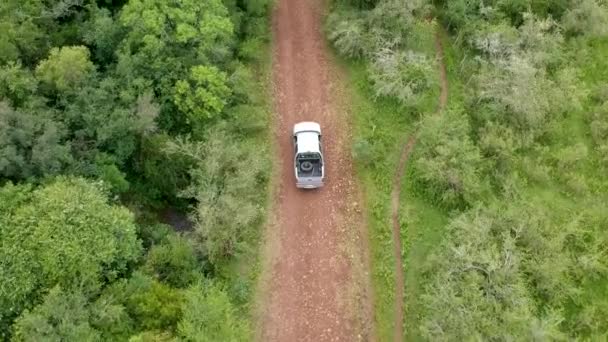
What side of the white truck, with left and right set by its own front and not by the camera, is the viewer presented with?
back

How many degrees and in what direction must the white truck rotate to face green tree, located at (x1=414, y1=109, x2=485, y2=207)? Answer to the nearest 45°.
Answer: approximately 90° to its right

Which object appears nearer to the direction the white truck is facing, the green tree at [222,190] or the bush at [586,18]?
the bush

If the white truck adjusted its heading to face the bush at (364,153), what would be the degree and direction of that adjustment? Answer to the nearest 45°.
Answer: approximately 90° to its right

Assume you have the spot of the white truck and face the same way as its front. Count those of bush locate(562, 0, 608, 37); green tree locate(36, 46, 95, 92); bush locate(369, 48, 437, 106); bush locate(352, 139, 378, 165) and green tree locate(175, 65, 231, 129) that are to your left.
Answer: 2

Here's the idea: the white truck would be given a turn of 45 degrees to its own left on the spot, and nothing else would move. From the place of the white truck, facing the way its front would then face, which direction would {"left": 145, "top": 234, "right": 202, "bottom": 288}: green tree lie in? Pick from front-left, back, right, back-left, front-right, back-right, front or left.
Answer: left

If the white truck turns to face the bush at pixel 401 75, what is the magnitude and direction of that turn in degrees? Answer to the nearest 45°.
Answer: approximately 45° to its right

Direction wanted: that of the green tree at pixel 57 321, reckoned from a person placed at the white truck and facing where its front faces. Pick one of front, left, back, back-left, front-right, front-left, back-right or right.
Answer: back-left

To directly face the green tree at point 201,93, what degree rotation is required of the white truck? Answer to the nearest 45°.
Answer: approximately 90° to its left

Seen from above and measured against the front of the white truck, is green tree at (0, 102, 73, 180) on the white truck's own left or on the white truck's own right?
on the white truck's own left

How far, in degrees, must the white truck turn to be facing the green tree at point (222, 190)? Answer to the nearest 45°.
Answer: approximately 135° to its left

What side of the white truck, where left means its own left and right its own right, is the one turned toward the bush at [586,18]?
right

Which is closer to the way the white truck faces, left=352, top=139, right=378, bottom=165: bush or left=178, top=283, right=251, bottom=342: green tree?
the bush
